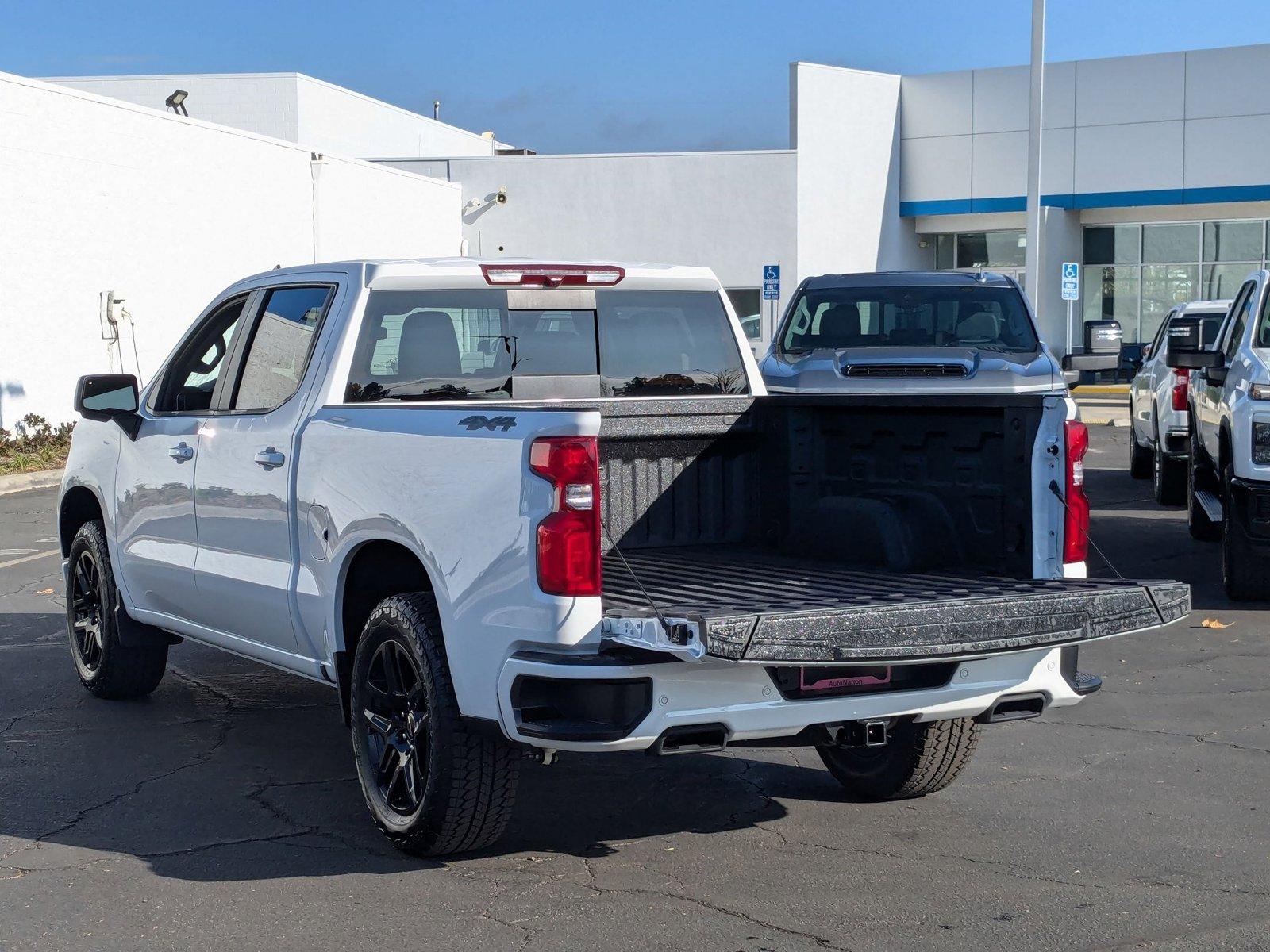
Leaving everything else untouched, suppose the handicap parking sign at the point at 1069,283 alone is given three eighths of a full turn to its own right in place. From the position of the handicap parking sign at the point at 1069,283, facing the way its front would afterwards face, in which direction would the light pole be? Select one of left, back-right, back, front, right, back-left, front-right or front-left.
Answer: back-left

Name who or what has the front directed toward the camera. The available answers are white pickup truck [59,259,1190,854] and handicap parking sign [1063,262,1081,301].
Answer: the handicap parking sign

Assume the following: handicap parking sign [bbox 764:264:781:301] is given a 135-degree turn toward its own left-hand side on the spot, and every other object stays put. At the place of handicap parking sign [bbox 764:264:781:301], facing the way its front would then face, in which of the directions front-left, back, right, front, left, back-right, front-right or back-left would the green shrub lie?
back

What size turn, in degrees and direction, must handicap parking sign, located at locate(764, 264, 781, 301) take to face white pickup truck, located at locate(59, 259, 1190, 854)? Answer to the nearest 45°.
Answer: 0° — it already faces it

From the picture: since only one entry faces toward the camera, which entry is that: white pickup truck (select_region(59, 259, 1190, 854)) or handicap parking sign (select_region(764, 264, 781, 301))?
the handicap parking sign

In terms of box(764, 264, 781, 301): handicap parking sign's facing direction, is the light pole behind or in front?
in front

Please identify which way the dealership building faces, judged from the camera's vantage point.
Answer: facing the viewer

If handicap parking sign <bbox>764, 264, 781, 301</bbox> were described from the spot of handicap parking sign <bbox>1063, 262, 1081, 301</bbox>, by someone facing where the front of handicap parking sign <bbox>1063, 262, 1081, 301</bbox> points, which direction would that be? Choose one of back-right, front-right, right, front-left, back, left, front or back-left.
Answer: back-right

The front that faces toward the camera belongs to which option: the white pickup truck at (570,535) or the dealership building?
the dealership building

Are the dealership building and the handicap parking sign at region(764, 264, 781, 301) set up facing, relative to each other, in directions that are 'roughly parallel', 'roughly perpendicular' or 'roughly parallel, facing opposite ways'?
roughly parallel

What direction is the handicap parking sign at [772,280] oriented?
toward the camera

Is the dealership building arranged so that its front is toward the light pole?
yes

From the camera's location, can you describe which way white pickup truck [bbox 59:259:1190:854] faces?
facing away from the viewer and to the left of the viewer

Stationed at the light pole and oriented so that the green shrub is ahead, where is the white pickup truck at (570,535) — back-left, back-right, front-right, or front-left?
front-left

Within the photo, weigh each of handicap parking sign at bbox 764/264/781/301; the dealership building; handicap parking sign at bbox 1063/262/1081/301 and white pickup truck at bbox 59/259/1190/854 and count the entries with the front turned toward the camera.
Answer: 3

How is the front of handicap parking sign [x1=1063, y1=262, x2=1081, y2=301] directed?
toward the camera

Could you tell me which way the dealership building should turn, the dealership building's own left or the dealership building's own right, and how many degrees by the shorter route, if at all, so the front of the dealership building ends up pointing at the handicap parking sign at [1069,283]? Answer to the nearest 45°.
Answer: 0° — it already faces it

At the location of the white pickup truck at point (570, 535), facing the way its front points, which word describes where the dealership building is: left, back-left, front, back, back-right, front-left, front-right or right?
front-right
